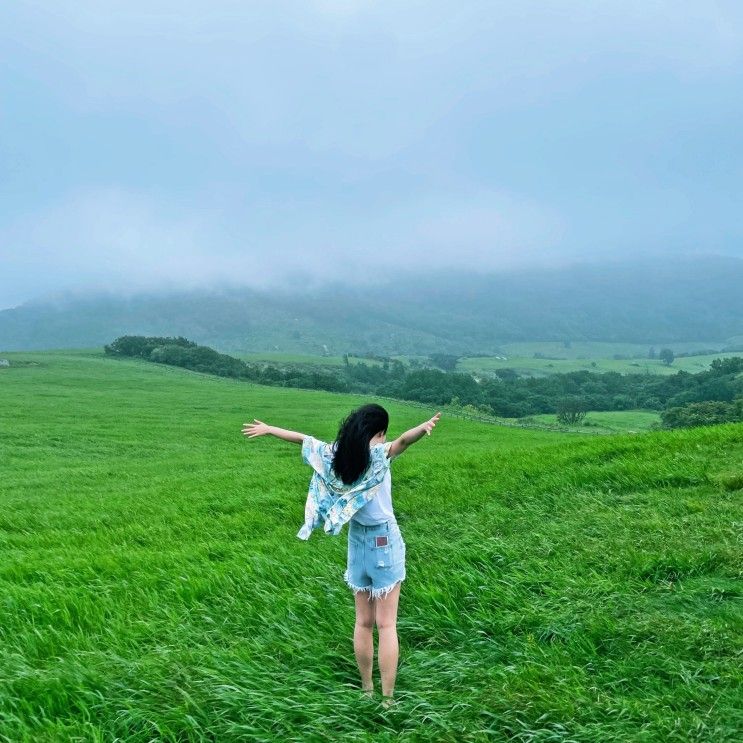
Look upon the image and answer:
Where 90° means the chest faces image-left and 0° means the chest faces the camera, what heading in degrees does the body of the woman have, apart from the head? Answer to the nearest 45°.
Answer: approximately 180°
